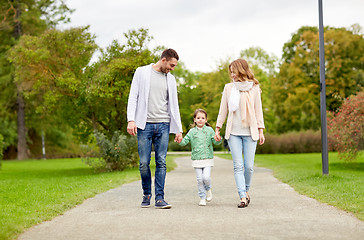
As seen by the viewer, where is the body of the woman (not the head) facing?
toward the camera

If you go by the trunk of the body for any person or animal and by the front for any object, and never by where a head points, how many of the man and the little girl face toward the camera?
2

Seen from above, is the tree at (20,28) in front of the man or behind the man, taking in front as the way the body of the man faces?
behind

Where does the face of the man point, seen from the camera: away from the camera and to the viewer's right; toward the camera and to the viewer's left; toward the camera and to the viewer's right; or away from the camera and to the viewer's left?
toward the camera and to the viewer's right

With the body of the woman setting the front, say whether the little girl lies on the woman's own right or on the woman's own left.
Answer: on the woman's own right

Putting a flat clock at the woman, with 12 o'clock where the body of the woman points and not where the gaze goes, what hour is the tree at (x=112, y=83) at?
The tree is roughly at 5 o'clock from the woman.

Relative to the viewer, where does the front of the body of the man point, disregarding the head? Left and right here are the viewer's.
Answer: facing the viewer

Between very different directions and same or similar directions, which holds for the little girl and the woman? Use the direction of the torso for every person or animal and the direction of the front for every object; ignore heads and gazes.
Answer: same or similar directions

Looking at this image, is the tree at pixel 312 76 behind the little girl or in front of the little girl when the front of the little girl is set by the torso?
behind

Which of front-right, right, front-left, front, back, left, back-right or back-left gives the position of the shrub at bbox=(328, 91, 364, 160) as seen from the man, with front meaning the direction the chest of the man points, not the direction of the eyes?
back-left

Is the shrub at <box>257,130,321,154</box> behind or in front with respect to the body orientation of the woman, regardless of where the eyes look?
behind
